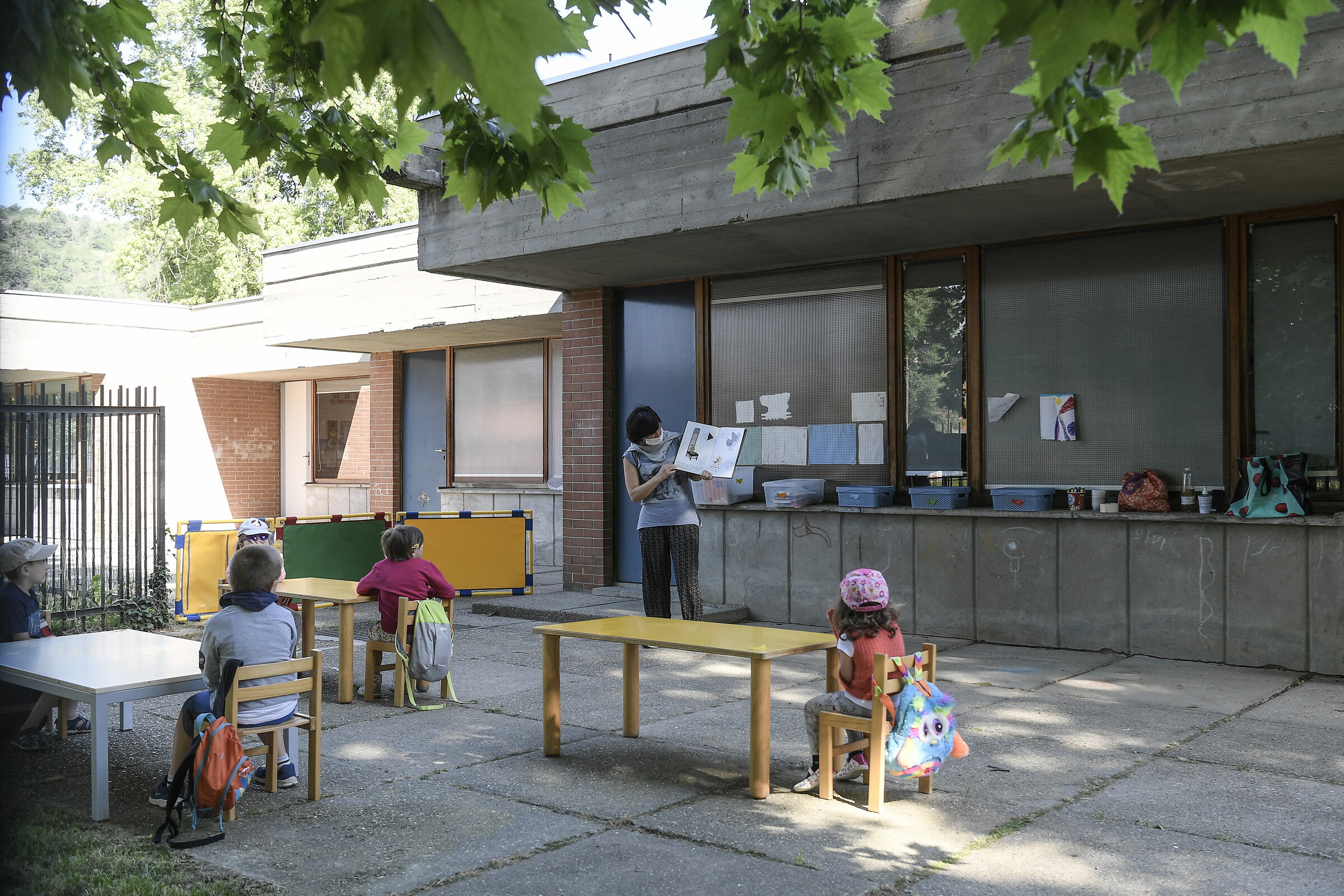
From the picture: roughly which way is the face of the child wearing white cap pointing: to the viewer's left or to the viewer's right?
to the viewer's right

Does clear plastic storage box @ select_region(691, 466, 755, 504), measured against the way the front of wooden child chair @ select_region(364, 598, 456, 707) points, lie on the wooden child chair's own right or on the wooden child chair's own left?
on the wooden child chair's own right

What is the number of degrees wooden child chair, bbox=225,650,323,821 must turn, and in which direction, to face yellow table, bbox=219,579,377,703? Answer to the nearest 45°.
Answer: approximately 45° to its right

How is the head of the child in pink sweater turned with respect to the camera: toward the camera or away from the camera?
away from the camera

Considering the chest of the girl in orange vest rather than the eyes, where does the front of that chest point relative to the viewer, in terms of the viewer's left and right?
facing away from the viewer and to the left of the viewer

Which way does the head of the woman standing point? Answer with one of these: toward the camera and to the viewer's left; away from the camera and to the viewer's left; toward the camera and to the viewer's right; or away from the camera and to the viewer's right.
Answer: toward the camera and to the viewer's right

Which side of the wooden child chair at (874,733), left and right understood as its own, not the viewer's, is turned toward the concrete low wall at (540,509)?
front

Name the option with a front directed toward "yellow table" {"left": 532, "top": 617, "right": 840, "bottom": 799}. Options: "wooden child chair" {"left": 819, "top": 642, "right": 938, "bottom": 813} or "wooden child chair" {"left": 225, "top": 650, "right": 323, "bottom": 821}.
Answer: "wooden child chair" {"left": 819, "top": 642, "right": 938, "bottom": 813}

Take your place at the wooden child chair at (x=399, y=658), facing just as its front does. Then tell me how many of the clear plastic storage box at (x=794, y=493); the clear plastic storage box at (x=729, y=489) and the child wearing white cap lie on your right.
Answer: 2

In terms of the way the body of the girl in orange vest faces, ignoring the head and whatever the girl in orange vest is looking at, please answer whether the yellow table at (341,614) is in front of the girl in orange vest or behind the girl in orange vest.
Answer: in front

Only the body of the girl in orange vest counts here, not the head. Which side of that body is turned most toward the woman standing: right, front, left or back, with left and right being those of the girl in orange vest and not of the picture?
front

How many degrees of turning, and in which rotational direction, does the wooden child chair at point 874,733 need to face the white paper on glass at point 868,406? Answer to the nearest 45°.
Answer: approximately 45° to its right

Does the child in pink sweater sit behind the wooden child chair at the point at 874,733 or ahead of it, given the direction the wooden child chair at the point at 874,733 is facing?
ahead

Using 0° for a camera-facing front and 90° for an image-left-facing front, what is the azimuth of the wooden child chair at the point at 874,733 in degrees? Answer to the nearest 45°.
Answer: approximately 135°
